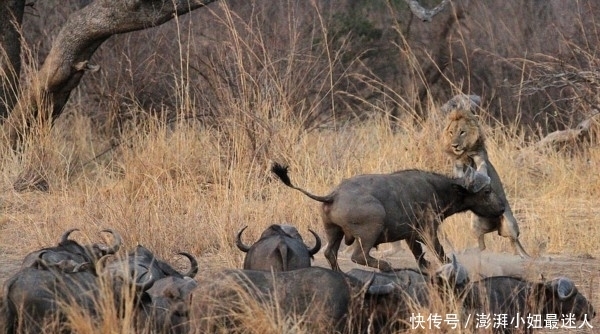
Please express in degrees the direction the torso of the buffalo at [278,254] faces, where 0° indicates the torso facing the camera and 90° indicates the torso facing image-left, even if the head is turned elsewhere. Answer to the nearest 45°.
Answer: approximately 180°

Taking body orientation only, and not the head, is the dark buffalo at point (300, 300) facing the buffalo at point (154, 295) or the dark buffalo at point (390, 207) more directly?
the dark buffalo

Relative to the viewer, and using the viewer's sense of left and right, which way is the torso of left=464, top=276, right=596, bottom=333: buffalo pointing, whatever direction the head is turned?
facing to the right of the viewer

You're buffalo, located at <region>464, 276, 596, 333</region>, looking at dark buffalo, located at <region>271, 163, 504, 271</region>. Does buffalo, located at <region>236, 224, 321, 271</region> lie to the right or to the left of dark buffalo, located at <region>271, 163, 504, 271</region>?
left

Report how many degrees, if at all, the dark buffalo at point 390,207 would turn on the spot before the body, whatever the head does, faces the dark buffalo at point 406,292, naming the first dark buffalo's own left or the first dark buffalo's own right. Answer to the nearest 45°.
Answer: approximately 90° to the first dark buffalo's own right

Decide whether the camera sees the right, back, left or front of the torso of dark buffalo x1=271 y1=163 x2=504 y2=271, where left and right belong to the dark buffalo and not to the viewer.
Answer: right

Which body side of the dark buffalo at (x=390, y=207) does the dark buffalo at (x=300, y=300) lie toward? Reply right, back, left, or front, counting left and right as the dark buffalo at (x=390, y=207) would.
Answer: right

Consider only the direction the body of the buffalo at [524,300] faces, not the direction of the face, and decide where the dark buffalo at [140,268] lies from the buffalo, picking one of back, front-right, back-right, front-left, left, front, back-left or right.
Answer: back

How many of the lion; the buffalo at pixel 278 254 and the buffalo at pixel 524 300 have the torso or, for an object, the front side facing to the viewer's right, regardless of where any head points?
1

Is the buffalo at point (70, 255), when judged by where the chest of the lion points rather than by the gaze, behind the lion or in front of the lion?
in front

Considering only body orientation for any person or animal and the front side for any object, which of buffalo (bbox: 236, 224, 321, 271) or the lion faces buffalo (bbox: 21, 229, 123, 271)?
the lion
